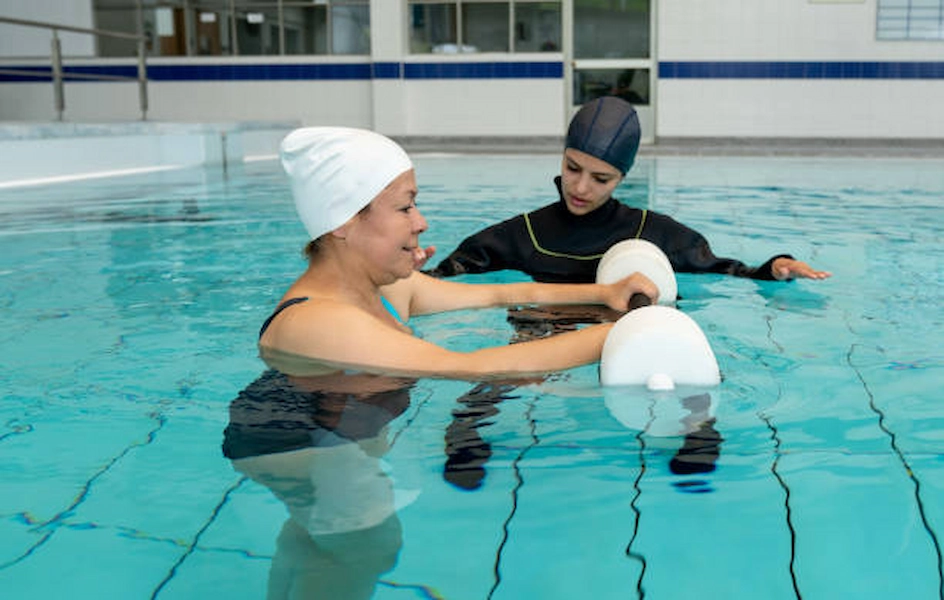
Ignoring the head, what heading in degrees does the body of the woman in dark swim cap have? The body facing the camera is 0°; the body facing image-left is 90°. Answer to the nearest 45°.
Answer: approximately 0°

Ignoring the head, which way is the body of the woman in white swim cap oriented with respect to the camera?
to the viewer's right

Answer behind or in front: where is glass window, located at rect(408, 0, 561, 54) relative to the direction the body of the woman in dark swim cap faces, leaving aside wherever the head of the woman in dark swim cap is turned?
behind

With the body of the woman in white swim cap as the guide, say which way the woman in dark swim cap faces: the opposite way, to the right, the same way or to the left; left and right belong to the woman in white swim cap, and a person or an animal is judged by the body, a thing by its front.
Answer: to the right

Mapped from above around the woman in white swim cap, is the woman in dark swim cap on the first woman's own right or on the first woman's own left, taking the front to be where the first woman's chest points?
on the first woman's own left

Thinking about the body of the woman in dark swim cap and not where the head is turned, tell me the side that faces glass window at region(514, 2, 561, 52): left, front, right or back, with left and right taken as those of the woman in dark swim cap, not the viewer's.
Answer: back

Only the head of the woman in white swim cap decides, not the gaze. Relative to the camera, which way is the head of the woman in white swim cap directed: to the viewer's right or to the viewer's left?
to the viewer's right

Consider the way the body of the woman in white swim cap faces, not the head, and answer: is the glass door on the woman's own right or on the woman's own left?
on the woman's own left

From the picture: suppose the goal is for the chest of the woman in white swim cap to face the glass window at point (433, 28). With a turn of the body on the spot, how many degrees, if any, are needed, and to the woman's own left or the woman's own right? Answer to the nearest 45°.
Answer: approximately 90° to the woman's own left

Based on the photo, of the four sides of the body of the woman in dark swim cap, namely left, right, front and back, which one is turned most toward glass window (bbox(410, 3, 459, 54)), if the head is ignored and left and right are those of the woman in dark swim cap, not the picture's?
back

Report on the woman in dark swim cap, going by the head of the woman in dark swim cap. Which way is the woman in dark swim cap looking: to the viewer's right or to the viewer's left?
to the viewer's left

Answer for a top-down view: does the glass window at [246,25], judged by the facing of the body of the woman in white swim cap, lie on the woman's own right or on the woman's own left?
on the woman's own left

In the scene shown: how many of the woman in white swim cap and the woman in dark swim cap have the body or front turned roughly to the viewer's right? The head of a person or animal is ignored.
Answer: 1

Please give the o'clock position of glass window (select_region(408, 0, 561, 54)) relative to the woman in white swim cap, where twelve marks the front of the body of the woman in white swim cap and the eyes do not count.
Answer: The glass window is roughly at 9 o'clock from the woman in white swim cap.

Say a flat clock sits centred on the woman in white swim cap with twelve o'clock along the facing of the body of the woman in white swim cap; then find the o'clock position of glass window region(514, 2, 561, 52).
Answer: The glass window is roughly at 9 o'clock from the woman in white swim cap.
